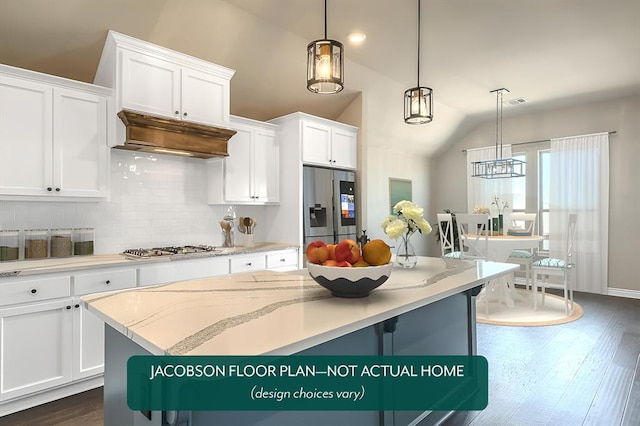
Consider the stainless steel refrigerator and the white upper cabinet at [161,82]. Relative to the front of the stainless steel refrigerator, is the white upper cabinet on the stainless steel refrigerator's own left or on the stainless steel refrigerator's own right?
on the stainless steel refrigerator's own right

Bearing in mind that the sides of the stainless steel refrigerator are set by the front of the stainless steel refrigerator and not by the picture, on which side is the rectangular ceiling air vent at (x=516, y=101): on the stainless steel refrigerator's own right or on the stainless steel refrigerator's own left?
on the stainless steel refrigerator's own left

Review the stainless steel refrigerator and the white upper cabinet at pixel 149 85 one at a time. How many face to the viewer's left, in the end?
0

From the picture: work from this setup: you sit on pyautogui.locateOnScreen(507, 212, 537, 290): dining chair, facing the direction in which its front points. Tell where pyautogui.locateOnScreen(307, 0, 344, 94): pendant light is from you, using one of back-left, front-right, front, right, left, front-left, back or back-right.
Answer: front-left

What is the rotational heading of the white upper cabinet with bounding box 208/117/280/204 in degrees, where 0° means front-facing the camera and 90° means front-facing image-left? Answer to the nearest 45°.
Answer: approximately 315°

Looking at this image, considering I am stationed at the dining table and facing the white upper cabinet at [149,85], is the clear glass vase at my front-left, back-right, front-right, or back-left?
front-left

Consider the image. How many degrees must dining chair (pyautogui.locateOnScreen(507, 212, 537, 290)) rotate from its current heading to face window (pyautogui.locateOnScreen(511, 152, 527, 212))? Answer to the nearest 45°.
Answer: approximately 135° to its right

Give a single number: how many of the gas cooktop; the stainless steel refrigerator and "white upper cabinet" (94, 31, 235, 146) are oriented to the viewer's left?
0

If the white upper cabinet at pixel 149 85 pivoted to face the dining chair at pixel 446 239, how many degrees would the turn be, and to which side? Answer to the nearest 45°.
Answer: approximately 45° to its left

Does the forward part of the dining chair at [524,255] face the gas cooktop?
yes

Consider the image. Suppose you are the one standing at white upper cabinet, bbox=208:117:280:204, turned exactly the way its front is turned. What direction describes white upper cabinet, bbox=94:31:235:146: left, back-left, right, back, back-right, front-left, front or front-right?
right

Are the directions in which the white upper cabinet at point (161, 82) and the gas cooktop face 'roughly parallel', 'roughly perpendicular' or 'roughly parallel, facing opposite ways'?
roughly parallel

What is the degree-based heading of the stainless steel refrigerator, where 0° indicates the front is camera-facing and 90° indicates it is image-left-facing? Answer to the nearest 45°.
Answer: approximately 315°

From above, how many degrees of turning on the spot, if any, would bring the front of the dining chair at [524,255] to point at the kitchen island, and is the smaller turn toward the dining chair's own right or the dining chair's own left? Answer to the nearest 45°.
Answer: approximately 45° to the dining chair's own left

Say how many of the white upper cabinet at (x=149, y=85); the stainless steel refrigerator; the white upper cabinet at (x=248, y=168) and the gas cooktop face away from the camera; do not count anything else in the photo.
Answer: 0

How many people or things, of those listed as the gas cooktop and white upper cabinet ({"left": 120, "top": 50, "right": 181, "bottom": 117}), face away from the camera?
0

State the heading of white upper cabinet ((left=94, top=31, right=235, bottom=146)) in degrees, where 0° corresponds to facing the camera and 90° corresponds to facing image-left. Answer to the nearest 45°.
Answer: approximately 315°

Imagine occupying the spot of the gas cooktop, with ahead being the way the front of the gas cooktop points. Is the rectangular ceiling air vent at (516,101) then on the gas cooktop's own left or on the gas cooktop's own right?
on the gas cooktop's own left

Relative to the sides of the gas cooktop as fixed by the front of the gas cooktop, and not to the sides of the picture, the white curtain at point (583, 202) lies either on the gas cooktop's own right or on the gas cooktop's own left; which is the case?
on the gas cooktop's own left

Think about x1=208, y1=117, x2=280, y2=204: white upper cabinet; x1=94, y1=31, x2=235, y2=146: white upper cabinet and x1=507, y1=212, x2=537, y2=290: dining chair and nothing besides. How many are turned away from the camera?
0
